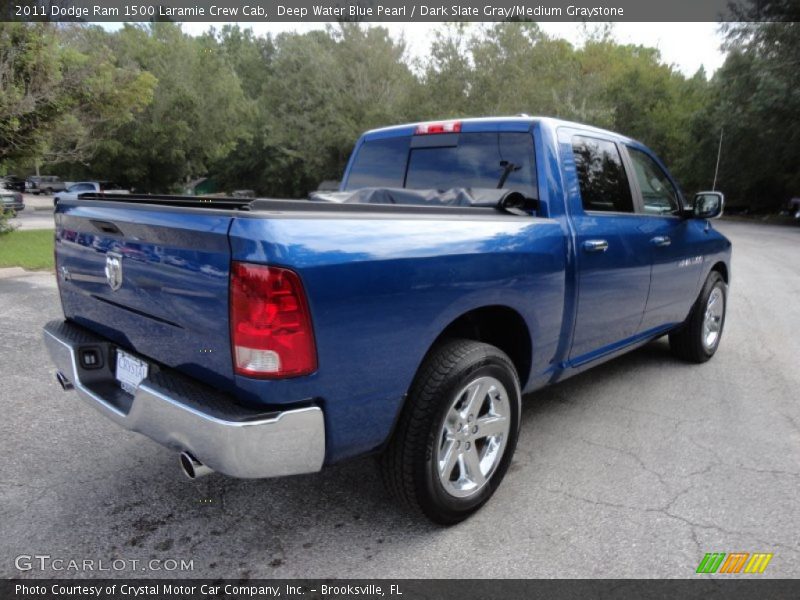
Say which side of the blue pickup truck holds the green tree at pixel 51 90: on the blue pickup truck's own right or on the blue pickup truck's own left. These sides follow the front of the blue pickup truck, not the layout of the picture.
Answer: on the blue pickup truck's own left

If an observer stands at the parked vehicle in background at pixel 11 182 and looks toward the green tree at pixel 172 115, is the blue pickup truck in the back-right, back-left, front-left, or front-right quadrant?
back-right

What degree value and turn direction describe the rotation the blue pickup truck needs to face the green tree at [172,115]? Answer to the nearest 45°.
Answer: approximately 45° to its left

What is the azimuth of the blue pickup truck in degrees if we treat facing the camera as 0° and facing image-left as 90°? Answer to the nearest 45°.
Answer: approximately 225°

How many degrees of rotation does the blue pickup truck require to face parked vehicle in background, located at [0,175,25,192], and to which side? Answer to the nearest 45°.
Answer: approximately 90° to its left
